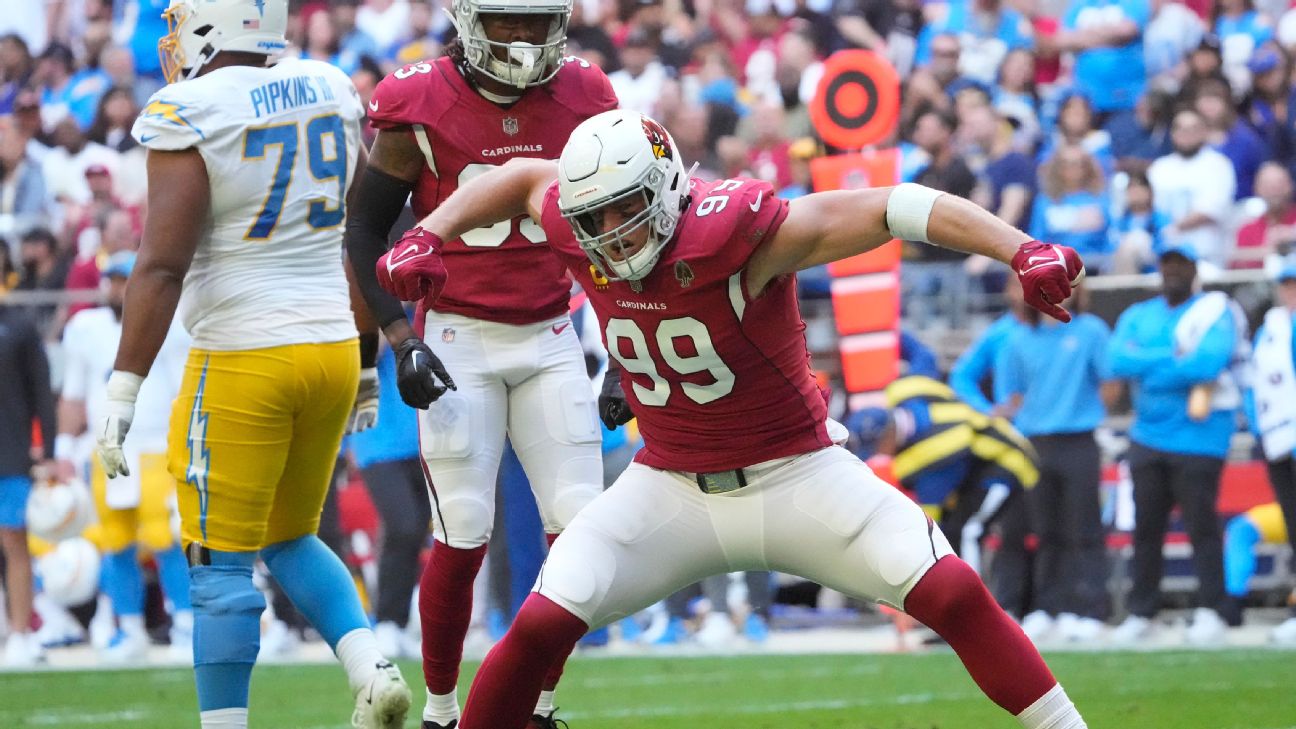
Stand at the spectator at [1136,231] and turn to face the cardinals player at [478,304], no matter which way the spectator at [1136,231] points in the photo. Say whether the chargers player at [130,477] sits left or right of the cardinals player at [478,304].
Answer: right

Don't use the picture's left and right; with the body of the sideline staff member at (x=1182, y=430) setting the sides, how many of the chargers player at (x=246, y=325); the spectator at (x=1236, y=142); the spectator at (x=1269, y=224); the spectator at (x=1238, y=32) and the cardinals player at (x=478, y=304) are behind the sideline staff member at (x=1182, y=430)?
3

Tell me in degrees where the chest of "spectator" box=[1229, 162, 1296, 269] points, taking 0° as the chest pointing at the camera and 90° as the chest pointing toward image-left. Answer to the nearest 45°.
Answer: approximately 0°

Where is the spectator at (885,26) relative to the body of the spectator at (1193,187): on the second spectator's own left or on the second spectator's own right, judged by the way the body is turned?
on the second spectator's own right

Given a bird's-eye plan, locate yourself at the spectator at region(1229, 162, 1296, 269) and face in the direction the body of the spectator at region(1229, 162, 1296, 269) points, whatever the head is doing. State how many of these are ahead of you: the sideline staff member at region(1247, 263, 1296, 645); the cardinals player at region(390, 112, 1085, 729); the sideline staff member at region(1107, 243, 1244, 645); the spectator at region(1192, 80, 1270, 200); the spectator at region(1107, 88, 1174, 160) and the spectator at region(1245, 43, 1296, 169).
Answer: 3

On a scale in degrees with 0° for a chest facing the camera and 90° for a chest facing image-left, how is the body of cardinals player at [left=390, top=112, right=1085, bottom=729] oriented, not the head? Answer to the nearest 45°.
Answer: approximately 0°
